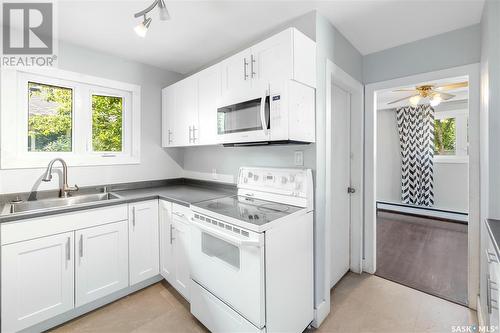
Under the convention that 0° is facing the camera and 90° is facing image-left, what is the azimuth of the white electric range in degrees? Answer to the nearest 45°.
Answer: approximately 45°

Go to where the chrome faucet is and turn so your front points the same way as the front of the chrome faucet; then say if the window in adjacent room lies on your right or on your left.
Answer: on your left

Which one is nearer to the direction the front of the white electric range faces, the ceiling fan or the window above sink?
the window above sink

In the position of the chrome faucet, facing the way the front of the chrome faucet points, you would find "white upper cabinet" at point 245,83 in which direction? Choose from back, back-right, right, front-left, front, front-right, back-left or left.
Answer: left

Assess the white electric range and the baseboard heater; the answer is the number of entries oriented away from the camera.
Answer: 0

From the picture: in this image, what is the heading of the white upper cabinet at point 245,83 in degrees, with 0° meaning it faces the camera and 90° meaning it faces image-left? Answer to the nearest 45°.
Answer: approximately 45°

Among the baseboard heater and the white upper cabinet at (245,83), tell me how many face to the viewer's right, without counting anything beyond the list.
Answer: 0

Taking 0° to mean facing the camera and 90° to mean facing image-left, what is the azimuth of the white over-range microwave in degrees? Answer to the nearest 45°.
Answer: approximately 45°
